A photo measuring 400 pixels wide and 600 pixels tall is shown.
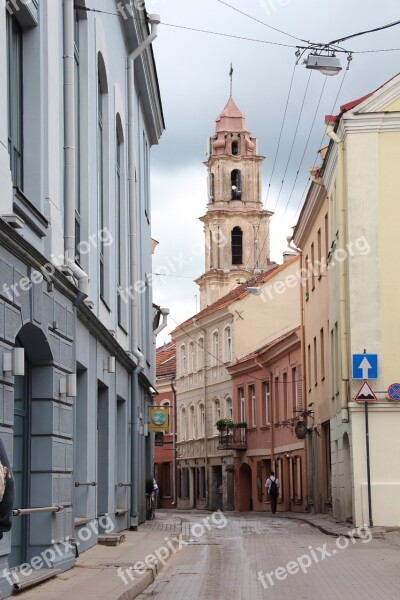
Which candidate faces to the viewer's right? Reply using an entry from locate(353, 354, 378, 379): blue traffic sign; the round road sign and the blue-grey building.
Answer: the blue-grey building

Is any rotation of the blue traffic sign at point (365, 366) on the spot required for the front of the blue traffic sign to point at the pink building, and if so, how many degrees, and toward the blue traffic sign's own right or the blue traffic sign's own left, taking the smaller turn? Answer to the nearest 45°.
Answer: approximately 180°

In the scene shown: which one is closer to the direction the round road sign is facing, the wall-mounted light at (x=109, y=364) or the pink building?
the wall-mounted light

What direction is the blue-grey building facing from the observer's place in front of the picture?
facing to the right of the viewer

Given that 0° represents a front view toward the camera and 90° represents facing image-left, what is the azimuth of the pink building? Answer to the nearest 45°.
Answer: approximately 45°

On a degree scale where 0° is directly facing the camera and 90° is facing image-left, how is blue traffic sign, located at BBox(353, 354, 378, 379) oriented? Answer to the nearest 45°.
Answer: approximately 0°
